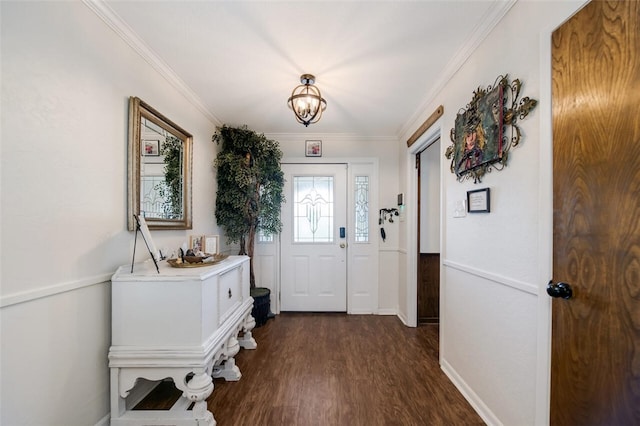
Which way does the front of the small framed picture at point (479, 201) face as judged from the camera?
facing the viewer and to the left of the viewer

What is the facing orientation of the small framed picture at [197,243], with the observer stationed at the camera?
facing the viewer and to the right of the viewer

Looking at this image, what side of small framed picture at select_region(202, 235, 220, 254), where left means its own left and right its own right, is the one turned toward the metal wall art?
front

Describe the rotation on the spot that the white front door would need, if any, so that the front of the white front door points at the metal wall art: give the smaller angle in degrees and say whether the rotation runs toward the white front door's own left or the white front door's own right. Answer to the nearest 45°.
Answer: approximately 45° to the white front door's own left

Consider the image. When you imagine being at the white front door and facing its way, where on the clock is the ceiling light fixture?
The ceiling light fixture is roughly at 12 o'clock from the white front door.

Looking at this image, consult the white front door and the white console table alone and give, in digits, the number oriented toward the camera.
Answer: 1

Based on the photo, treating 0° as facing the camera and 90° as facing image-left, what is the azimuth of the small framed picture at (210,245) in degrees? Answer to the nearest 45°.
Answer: approximately 315°

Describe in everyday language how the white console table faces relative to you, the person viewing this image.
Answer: facing to the right of the viewer

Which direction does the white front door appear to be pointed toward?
toward the camera

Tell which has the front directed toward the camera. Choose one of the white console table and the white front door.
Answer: the white front door

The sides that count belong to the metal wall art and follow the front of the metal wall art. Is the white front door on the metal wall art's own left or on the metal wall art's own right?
on the metal wall art's own right

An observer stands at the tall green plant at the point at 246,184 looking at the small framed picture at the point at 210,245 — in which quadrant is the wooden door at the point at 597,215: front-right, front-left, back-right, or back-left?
front-left

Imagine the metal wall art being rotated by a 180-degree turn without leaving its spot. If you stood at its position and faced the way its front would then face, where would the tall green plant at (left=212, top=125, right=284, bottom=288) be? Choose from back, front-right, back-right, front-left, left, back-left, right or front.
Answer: back-left
